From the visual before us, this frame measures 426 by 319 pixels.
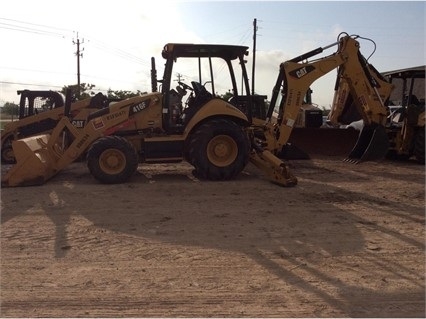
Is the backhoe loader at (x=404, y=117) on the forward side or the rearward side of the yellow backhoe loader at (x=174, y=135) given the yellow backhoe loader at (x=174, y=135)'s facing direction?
on the rearward side

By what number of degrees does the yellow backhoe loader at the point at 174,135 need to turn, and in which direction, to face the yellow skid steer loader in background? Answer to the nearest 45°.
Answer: approximately 45° to its right

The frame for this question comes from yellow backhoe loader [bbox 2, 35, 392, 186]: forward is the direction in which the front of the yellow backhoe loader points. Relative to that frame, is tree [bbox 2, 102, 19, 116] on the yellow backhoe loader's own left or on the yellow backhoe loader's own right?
on the yellow backhoe loader's own right

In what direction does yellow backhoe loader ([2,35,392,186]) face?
to the viewer's left

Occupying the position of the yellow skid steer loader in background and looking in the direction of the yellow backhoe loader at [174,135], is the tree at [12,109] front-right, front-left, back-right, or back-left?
back-left

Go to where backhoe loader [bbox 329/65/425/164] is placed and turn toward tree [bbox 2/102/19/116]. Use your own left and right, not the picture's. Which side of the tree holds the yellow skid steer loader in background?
left

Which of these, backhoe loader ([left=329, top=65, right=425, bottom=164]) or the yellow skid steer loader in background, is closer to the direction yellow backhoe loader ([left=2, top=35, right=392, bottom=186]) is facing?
the yellow skid steer loader in background
